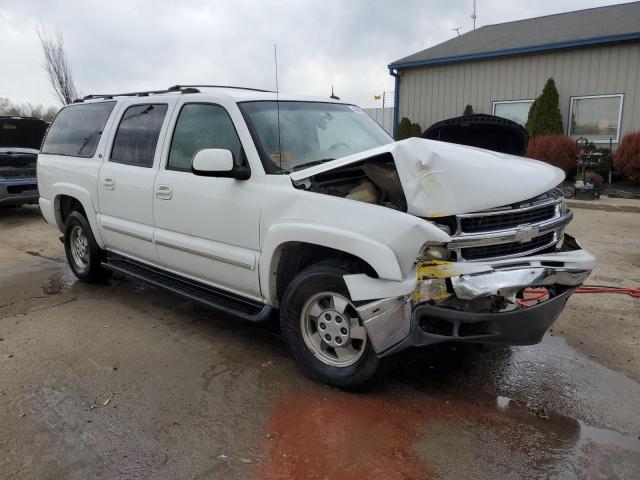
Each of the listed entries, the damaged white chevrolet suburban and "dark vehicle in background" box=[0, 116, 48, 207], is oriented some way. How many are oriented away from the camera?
0

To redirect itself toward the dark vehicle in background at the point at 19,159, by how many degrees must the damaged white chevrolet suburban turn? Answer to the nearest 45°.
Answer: approximately 180°

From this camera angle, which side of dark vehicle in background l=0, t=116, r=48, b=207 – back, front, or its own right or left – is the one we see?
front

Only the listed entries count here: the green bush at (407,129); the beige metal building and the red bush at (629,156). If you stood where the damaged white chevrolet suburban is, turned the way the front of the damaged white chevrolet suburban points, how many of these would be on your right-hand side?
0

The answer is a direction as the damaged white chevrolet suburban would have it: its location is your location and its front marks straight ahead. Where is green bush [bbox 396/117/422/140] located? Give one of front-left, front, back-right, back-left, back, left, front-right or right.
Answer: back-left

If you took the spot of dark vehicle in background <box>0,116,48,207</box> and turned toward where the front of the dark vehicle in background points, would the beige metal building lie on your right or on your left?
on your left

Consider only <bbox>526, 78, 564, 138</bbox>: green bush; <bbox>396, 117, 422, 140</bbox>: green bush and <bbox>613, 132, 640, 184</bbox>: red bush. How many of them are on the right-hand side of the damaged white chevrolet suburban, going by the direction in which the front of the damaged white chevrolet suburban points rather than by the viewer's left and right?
0

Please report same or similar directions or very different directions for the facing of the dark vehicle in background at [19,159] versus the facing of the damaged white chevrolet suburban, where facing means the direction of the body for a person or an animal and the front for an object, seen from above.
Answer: same or similar directions

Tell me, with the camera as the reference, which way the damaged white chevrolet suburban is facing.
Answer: facing the viewer and to the right of the viewer

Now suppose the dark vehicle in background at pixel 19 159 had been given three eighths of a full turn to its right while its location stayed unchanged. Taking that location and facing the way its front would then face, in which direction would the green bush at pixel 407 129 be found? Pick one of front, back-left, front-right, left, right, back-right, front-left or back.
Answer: back-right

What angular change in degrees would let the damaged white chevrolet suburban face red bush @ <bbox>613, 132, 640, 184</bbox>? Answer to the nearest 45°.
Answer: approximately 90° to its left

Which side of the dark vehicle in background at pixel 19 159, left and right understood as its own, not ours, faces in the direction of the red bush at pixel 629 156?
left
